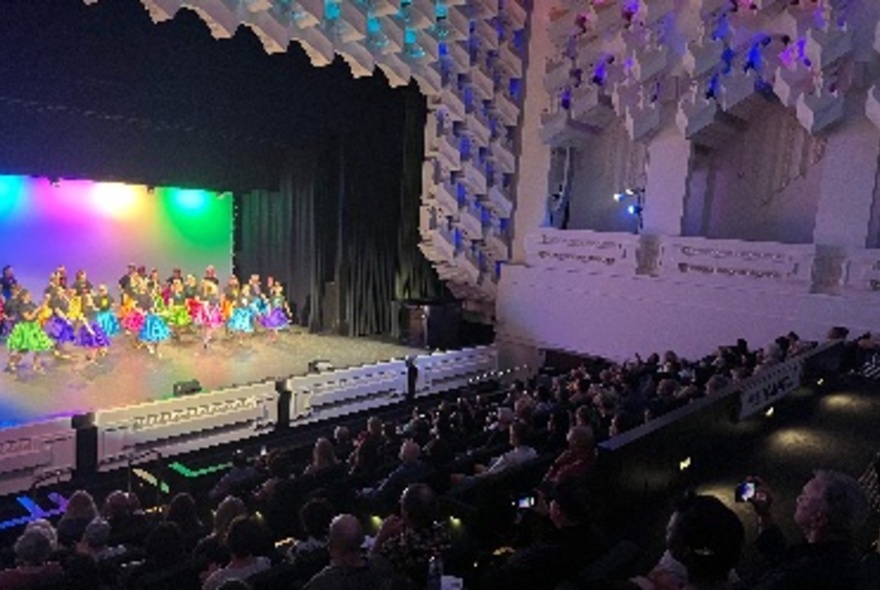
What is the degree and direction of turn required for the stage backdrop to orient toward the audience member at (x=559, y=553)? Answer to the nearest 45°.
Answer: approximately 45° to its right

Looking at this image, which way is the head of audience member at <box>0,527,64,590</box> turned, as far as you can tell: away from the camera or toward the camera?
away from the camera

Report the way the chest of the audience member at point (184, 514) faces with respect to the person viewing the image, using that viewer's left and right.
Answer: facing away from the viewer and to the left of the viewer

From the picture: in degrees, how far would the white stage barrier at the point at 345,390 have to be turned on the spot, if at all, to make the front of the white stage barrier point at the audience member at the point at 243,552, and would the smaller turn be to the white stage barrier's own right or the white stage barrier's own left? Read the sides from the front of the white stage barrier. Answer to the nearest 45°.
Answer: approximately 45° to the white stage barrier's own right

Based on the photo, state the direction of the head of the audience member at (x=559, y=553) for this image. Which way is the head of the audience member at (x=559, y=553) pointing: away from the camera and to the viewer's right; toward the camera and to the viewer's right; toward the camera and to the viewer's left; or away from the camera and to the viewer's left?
away from the camera and to the viewer's left

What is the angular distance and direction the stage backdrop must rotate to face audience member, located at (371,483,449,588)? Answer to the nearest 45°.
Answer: approximately 45° to its right

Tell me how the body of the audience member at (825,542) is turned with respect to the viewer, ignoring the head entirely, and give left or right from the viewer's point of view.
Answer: facing away from the viewer and to the left of the viewer

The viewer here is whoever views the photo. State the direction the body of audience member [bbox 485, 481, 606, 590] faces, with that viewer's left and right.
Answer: facing away from the viewer and to the left of the viewer
